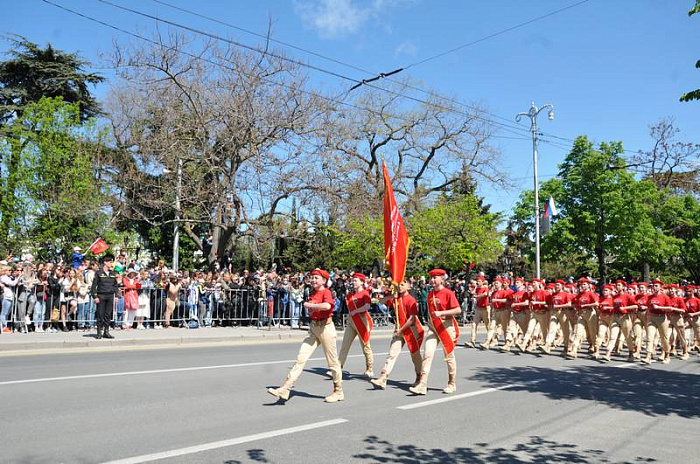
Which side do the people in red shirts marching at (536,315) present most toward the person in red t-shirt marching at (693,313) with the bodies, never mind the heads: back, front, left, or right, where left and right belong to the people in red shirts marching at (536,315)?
back

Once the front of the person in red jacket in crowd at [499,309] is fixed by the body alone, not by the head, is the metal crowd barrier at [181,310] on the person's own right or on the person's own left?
on the person's own right

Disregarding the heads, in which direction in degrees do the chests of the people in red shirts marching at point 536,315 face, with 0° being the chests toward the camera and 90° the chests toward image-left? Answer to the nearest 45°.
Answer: approximately 45°

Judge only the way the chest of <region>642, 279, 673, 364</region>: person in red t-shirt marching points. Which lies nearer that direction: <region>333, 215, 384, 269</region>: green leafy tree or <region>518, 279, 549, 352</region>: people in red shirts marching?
the people in red shirts marching

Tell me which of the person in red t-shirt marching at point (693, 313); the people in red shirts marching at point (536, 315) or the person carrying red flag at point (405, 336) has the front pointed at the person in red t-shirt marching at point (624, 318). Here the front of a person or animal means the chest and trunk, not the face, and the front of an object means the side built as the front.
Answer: the person in red t-shirt marching at point (693, 313)

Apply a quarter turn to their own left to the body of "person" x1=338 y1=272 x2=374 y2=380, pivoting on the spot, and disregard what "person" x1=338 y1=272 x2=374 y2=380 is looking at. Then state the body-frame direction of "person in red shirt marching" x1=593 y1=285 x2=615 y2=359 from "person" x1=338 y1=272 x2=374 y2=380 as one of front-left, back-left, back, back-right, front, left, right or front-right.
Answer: left

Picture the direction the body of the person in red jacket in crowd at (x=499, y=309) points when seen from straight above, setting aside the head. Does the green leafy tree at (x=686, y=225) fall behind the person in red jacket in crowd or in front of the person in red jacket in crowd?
behind

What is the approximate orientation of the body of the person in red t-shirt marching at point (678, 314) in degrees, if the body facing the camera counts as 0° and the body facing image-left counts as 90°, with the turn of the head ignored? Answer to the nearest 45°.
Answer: approximately 45°

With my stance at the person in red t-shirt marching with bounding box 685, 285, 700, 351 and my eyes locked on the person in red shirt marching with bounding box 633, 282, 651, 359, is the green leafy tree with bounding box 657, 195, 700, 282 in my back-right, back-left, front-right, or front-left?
back-right

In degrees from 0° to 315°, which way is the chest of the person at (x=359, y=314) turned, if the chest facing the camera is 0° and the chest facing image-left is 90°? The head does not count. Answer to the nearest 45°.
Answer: approximately 45°

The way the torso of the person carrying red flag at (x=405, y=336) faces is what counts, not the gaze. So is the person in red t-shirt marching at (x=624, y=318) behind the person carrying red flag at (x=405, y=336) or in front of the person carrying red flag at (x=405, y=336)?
behind

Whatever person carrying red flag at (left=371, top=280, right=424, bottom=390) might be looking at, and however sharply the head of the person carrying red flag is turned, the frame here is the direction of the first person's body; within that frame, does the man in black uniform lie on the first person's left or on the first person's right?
on the first person's right
